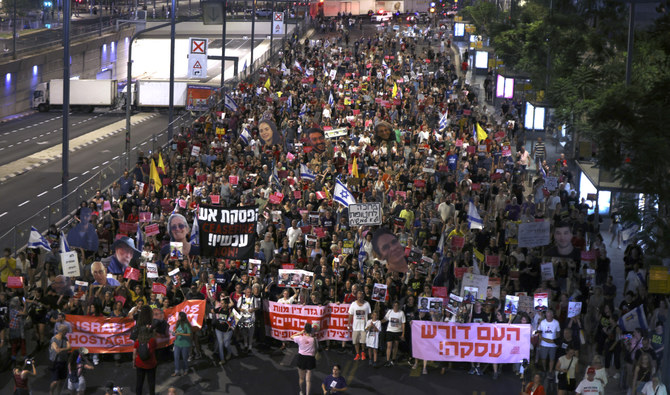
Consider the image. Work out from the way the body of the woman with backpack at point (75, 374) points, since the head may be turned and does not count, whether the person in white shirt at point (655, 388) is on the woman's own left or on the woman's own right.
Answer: on the woman's own right

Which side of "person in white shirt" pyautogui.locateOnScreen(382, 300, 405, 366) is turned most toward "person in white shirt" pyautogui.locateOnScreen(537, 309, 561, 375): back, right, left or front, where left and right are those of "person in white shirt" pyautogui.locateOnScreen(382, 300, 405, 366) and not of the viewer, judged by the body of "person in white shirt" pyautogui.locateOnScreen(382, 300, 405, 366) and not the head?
left

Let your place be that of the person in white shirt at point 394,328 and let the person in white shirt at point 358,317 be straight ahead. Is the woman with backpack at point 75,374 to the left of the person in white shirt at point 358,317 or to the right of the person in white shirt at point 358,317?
left

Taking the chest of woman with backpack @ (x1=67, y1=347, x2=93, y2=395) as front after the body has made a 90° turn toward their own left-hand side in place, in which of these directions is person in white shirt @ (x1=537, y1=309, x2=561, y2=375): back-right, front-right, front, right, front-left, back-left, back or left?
back-right

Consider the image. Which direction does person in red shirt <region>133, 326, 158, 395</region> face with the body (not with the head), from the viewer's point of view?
away from the camera

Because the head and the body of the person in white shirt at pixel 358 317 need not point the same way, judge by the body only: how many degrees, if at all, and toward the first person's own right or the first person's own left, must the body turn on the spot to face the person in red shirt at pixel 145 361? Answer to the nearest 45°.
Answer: approximately 45° to the first person's own right

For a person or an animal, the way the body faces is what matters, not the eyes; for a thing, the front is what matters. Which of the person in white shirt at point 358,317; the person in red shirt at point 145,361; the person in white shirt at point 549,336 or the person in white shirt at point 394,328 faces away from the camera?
the person in red shirt

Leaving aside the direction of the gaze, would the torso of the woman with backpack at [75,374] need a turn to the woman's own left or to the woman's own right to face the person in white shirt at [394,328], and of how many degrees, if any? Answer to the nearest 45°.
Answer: approximately 45° to the woman's own right

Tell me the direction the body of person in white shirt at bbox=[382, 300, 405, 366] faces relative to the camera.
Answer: toward the camera

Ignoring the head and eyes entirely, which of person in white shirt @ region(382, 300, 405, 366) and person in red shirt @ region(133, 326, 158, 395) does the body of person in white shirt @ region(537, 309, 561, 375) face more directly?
the person in red shirt

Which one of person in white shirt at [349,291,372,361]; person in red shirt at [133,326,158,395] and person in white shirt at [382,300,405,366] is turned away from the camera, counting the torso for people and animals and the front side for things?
the person in red shirt

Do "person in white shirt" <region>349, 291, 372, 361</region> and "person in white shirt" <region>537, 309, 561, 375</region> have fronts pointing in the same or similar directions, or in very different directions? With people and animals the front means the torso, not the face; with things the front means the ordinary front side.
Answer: same or similar directions

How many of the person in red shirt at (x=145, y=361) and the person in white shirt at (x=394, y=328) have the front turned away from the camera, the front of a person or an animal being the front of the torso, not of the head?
1

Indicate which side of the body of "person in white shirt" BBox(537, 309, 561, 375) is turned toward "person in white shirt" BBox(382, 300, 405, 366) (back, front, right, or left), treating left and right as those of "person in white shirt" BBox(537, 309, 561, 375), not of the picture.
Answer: right

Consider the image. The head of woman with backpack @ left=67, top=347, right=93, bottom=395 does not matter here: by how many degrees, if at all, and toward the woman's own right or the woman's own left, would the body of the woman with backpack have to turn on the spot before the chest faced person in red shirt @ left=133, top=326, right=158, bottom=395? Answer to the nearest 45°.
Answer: approximately 45° to the woman's own right
